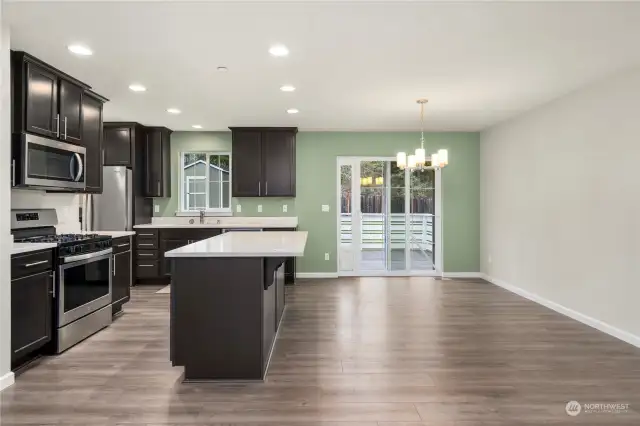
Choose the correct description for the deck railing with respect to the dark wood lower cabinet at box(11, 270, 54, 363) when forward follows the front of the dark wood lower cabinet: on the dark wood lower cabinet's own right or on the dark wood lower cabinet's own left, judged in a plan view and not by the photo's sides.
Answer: on the dark wood lower cabinet's own left

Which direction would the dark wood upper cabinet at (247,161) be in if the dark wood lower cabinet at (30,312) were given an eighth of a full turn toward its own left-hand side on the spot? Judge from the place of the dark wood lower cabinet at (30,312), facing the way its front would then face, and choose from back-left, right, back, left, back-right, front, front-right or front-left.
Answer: front-left

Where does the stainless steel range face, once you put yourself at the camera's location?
facing the viewer and to the right of the viewer

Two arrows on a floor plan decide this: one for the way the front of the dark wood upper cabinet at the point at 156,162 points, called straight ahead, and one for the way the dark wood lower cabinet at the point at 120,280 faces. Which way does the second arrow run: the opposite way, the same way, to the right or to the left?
to the left

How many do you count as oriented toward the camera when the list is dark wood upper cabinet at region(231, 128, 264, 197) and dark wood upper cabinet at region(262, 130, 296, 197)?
2

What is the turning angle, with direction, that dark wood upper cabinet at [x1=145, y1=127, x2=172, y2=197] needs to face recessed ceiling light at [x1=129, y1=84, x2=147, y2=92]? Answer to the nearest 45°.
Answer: approximately 45° to its left

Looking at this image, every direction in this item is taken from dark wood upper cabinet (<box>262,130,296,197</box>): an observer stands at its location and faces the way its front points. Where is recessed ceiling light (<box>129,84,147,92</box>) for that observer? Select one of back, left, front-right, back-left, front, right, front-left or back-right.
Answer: front-right

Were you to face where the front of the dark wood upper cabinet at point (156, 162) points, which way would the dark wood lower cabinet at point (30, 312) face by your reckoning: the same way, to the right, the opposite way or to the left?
to the left
